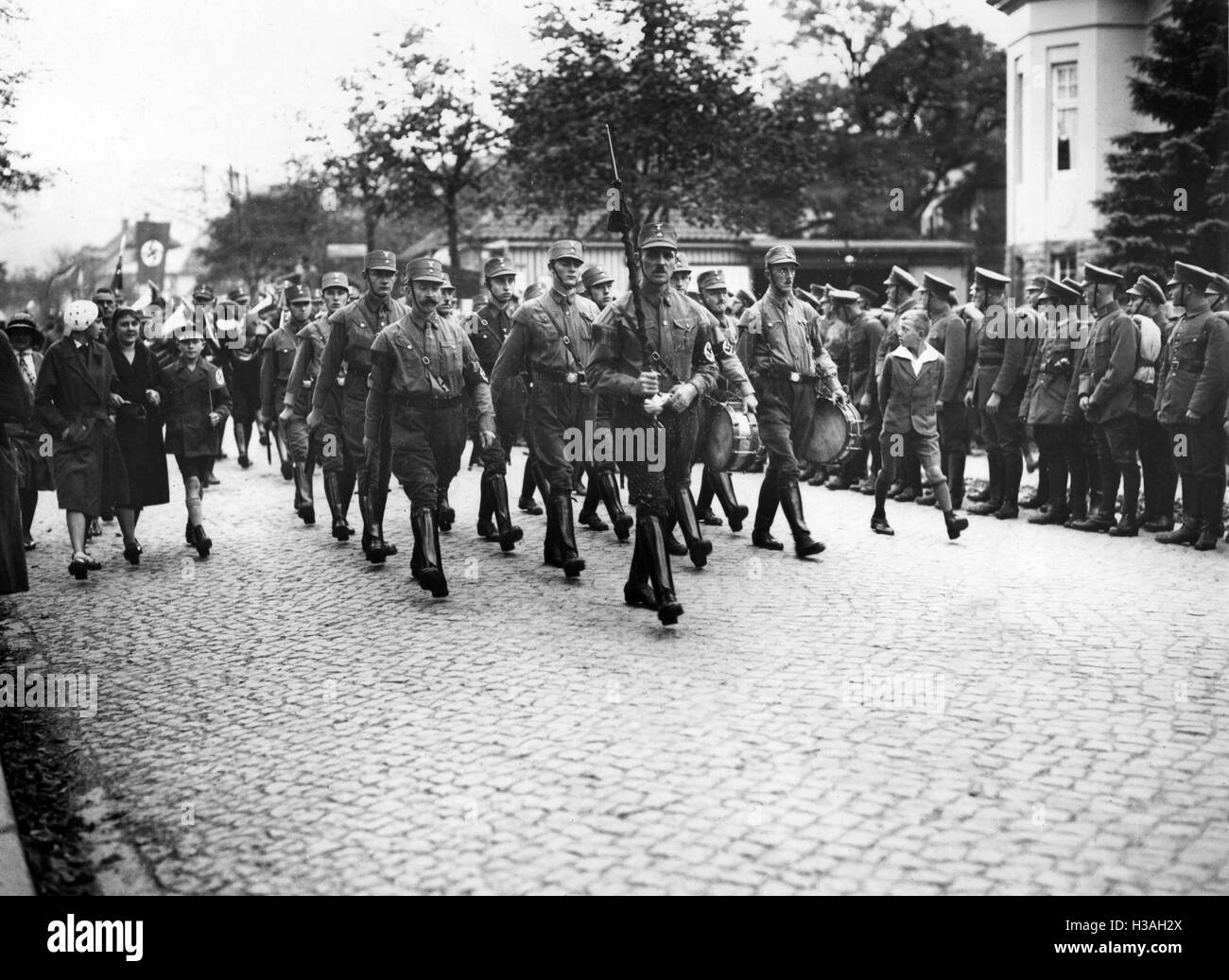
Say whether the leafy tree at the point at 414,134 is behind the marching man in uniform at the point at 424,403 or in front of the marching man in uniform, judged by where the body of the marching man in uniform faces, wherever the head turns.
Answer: behind

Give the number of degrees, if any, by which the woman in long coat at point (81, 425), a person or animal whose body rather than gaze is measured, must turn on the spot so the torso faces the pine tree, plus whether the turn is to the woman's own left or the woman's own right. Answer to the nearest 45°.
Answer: approximately 90° to the woman's own left

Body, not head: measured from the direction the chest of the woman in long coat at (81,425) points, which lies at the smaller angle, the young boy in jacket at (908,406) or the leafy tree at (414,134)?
the young boy in jacket

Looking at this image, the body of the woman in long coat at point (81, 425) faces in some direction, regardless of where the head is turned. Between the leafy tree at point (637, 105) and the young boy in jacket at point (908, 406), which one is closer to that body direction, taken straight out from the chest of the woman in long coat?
the young boy in jacket

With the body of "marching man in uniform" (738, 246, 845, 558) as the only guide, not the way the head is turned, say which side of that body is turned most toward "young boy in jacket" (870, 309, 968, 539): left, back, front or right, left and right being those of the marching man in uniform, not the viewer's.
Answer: left

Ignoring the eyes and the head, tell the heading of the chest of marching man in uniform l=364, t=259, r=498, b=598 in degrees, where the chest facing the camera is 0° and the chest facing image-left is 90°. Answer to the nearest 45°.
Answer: approximately 315°

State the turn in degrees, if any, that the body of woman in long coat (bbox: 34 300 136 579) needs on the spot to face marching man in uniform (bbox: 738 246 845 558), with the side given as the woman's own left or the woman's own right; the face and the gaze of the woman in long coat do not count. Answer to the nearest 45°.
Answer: approximately 45° to the woman's own left

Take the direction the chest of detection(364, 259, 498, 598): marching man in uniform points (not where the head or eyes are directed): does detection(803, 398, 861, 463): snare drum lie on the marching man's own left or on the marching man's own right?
on the marching man's own left

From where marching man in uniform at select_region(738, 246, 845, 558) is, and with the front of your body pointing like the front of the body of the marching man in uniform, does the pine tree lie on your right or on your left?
on your left

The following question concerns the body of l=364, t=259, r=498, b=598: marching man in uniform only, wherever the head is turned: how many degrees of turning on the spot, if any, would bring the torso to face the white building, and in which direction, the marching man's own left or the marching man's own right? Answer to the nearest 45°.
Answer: approximately 90° to the marching man's own left
